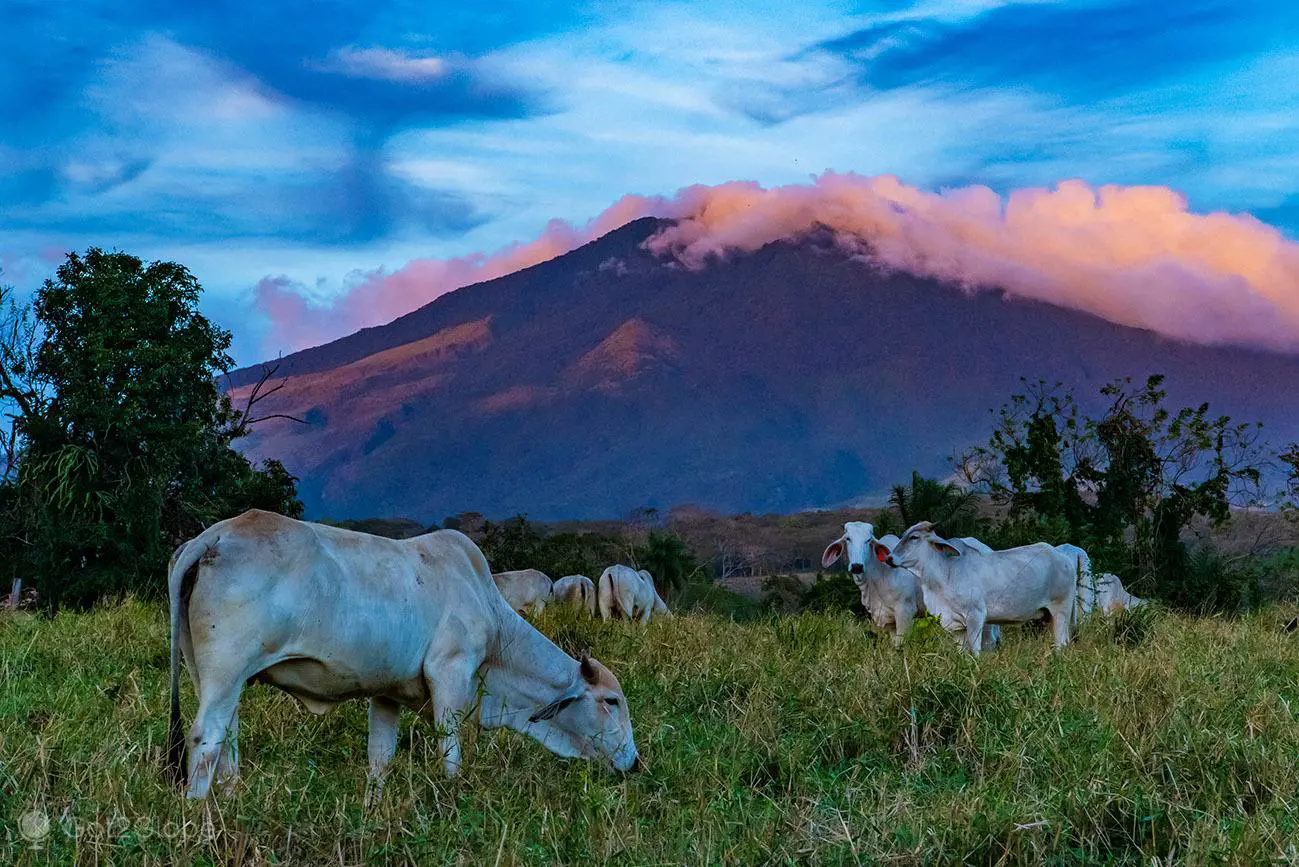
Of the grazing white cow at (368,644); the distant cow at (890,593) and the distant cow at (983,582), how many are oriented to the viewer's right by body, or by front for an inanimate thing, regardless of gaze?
1

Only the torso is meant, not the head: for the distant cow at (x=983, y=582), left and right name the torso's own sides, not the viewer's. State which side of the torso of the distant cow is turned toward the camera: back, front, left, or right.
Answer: left

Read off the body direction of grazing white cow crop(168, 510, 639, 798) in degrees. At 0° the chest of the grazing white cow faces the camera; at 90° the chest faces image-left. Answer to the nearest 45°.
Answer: approximately 270°

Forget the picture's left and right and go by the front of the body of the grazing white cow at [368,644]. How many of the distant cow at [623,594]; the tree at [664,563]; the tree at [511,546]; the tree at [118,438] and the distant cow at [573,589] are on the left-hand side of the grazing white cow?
5

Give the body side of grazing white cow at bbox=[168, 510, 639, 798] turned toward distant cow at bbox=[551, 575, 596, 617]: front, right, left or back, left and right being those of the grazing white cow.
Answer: left

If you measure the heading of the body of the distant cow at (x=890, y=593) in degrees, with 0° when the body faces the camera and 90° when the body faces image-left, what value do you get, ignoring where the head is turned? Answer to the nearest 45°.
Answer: approximately 45°

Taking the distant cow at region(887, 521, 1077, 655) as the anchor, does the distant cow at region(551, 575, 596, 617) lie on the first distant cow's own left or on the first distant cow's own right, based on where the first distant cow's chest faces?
on the first distant cow's own right

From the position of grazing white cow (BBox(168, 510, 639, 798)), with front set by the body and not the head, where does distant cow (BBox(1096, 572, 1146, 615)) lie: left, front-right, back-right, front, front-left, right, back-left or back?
front-left

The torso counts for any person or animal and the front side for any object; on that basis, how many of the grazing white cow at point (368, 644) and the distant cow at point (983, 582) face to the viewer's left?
1

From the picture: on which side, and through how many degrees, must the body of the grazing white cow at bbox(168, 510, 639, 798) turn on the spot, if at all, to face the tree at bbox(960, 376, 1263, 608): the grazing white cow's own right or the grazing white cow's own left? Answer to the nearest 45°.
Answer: approximately 45° to the grazing white cow's own left

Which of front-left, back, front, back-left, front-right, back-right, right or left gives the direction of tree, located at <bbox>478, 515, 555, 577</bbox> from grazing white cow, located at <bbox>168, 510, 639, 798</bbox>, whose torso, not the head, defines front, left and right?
left

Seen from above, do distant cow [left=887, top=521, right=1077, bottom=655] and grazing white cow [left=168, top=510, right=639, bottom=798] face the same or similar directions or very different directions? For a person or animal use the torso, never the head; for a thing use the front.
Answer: very different directions

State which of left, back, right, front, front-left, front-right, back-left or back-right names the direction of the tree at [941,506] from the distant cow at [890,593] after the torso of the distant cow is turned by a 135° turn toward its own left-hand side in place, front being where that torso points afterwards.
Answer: left
